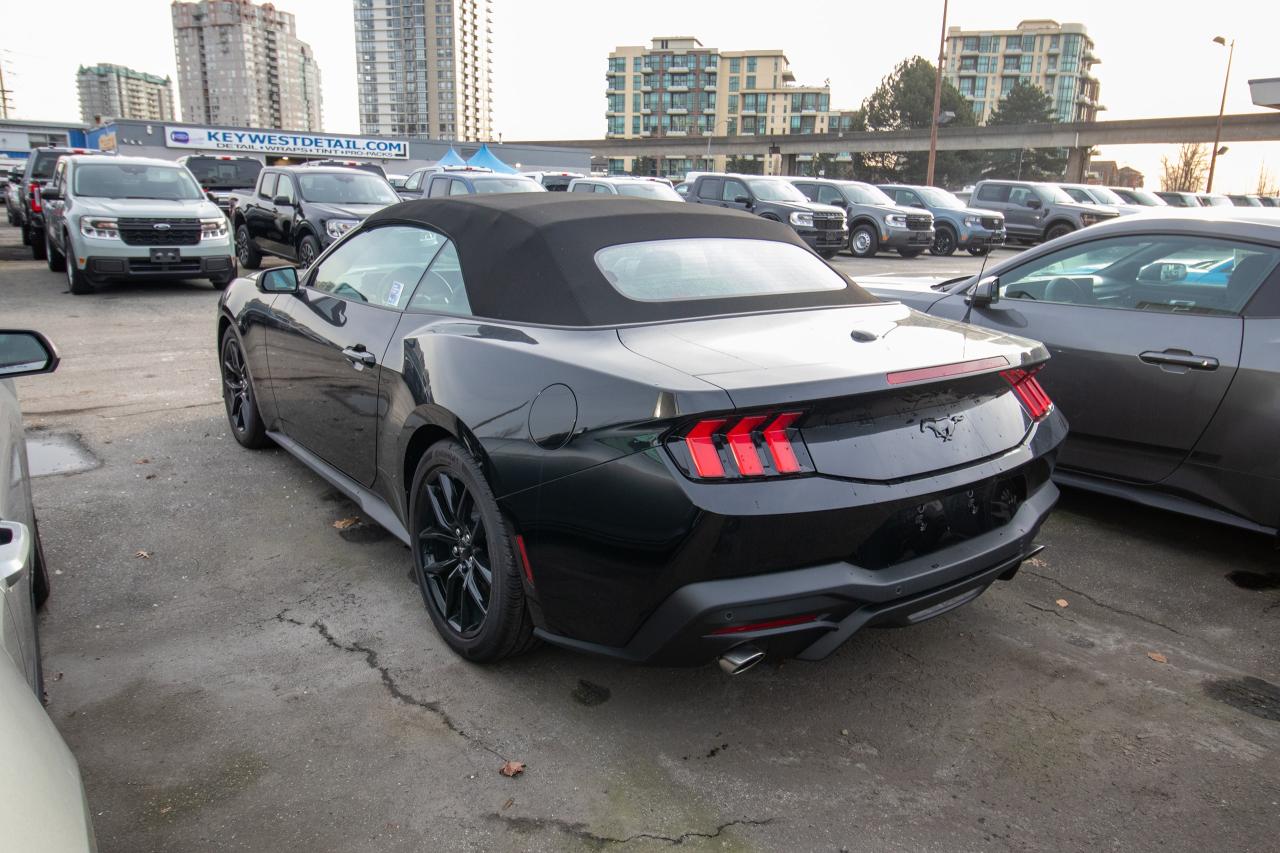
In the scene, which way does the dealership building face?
toward the camera

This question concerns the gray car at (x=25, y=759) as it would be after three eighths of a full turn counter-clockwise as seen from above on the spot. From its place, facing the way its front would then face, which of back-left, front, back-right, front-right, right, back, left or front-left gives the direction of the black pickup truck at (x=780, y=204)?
back

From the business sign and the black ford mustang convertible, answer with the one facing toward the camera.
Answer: the business sign

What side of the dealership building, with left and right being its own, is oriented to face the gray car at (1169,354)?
front

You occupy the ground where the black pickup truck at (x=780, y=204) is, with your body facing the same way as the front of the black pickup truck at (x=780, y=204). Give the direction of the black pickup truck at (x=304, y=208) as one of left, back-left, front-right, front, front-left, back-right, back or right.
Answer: right

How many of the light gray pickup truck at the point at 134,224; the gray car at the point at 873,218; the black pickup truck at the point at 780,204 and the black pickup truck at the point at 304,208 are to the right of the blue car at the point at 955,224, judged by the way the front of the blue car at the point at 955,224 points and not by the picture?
4

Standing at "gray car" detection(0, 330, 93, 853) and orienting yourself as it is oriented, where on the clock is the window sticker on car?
The window sticker on car is roughly at 1 o'clock from the gray car.

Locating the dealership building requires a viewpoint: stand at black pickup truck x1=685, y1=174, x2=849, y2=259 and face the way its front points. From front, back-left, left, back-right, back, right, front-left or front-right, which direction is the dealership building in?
back

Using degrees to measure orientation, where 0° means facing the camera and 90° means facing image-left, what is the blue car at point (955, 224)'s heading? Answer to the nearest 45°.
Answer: approximately 315°

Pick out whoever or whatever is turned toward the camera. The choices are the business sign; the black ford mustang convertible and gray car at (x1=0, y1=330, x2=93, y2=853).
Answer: the business sign

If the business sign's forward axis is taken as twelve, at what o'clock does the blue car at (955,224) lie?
The blue car is roughly at 11 o'clock from the business sign.

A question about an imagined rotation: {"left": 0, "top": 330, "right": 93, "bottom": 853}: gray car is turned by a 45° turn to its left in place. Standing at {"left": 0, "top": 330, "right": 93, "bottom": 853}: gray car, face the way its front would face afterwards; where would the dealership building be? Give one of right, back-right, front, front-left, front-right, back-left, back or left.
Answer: front-right

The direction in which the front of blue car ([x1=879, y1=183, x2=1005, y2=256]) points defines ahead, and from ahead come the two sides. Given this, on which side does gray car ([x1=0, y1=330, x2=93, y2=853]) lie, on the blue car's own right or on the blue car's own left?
on the blue car's own right

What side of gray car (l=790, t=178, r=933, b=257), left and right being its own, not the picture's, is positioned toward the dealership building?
back

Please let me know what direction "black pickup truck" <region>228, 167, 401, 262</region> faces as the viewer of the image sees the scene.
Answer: facing the viewer and to the right of the viewer
